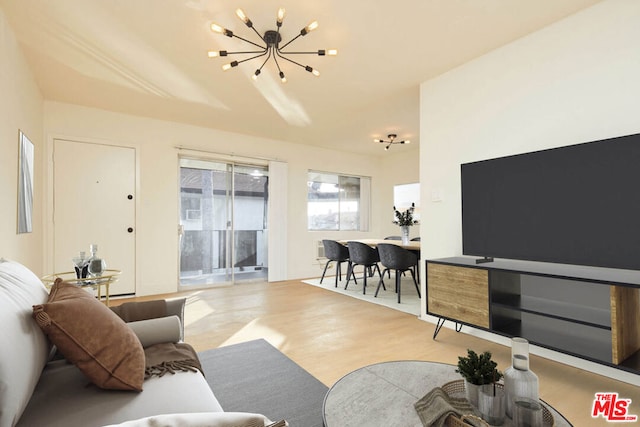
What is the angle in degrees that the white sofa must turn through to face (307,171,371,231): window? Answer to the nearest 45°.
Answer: approximately 45° to its left

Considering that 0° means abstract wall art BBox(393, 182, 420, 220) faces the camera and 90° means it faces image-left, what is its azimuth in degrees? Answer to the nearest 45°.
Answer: approximately 45°

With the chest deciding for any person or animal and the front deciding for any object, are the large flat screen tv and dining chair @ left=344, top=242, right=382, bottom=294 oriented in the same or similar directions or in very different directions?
very different directions

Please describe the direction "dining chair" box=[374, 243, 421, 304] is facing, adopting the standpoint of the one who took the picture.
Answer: facing away from the viewer and to the right of the viewer

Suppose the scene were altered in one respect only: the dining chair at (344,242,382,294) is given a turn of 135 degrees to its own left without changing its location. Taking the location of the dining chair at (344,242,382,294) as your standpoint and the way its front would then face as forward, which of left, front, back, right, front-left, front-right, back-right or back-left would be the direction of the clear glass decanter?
left

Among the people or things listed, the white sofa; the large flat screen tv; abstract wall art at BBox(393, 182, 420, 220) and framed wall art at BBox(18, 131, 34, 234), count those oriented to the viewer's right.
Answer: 2

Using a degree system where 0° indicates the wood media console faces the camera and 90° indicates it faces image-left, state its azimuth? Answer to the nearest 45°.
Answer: approximately 45°

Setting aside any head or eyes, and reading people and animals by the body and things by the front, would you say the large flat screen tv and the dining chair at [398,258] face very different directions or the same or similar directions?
very different directions

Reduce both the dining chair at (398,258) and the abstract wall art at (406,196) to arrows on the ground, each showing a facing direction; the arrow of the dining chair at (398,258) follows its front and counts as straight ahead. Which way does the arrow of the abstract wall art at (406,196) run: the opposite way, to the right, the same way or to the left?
the opposite way

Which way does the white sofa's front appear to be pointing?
to the viewer's right

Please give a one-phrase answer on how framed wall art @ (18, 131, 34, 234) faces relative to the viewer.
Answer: facing to the right of the viewer
